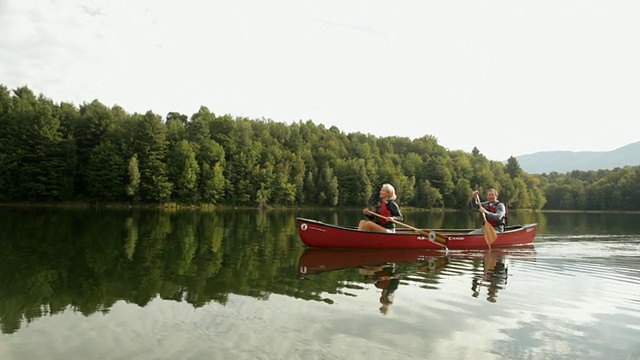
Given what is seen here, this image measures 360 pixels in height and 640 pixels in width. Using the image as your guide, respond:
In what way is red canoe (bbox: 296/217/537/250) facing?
to the viewer's left

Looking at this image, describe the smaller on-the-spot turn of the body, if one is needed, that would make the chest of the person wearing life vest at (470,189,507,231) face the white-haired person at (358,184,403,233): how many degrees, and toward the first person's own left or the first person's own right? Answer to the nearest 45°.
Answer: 0° — they already face them

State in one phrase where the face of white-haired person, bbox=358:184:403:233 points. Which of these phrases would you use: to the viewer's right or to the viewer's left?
to the viewer's left
